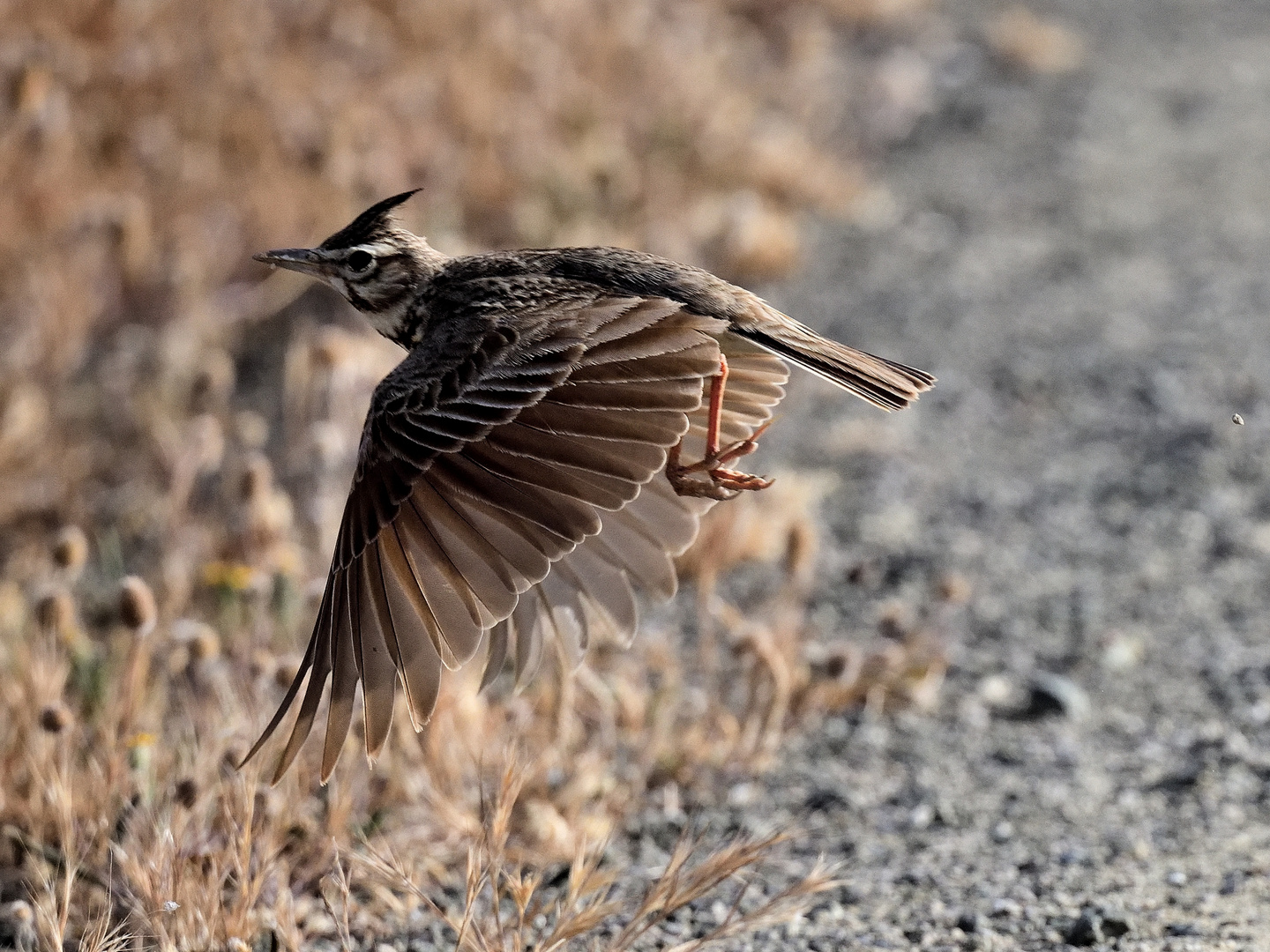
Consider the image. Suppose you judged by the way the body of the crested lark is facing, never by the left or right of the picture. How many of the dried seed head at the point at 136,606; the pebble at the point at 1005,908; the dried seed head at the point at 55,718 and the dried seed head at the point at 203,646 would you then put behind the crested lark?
1

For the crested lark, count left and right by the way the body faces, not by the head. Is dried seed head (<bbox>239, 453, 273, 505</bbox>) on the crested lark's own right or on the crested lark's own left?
on the crested lark's own right

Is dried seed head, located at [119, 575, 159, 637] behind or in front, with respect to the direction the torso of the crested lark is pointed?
in front

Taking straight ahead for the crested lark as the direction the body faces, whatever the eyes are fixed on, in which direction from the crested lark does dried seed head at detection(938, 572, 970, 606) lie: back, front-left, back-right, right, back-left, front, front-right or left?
back-right

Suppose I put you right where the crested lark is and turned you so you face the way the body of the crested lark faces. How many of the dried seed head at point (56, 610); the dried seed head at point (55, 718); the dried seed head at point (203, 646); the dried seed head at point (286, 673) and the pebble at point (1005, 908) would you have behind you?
1

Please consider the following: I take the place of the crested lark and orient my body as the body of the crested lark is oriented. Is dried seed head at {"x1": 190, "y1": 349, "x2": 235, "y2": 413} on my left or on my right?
on my right

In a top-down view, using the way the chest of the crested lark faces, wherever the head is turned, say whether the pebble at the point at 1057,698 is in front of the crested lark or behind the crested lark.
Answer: behind

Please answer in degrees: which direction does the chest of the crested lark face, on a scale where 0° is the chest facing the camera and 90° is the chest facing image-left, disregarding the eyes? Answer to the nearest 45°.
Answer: approximately 90°

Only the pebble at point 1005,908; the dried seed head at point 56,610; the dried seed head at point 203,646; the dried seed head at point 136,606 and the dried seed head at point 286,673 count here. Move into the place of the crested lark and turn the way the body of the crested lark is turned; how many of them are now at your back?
1

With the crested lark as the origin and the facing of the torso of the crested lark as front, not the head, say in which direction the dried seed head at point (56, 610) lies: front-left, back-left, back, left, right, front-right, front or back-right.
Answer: front-right

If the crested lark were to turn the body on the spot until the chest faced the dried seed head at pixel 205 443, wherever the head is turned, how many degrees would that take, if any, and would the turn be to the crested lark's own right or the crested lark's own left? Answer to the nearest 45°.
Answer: approximately 45° to the crested lark's own right
